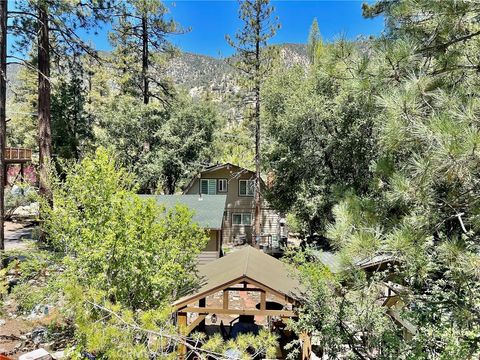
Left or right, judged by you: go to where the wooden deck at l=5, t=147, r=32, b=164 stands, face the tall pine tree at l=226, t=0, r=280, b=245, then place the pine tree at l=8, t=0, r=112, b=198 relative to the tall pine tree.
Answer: right

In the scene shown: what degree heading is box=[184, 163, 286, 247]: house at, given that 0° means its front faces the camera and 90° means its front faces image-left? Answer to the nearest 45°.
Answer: approximately 0°

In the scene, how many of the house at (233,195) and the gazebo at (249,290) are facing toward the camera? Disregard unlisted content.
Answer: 2

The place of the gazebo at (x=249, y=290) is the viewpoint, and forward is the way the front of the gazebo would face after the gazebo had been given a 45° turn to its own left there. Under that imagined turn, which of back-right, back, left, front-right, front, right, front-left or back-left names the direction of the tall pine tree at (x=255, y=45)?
back-left

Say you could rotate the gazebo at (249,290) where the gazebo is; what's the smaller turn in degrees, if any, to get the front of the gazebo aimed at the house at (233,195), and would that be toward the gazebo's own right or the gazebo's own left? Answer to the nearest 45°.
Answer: approximately 180°

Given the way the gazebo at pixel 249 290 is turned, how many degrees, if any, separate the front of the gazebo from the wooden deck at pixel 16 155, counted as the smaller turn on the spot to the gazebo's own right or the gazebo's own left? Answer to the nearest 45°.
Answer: approximately 135° to the gazebo's own right

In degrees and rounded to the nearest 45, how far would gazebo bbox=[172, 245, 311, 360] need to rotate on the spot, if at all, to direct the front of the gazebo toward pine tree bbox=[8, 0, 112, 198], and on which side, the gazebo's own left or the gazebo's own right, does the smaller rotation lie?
approximately 135° to the gazebo's own right
